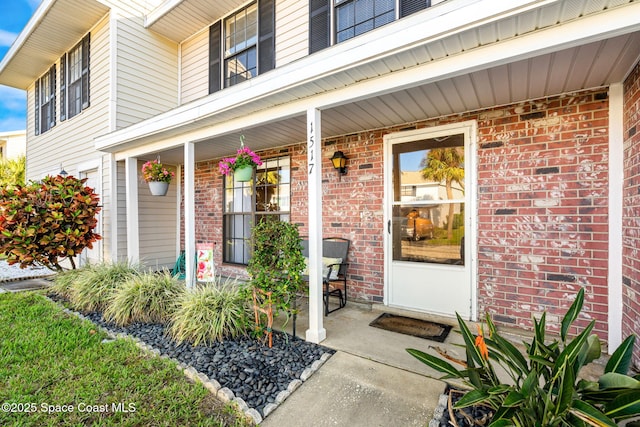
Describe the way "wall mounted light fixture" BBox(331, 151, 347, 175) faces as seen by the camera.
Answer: facing the viewer and to the left of the viewer

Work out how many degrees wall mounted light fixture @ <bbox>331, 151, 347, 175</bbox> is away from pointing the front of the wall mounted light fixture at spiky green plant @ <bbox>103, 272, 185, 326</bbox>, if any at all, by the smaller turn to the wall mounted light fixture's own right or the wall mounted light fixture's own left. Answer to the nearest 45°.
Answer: approximately 45° to the wall mounted light fixture's own right

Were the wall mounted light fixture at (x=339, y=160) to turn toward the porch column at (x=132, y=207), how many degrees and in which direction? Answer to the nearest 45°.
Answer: approximately 45° to its right

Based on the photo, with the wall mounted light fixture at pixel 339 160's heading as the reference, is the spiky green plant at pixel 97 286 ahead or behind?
ahead

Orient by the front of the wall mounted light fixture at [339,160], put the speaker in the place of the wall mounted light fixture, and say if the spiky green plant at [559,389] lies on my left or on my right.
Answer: on my left

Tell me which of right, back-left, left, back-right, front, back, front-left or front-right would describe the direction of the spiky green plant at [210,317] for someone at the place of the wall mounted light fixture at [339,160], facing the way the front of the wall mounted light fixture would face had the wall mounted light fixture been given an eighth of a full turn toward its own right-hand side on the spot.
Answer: front-left

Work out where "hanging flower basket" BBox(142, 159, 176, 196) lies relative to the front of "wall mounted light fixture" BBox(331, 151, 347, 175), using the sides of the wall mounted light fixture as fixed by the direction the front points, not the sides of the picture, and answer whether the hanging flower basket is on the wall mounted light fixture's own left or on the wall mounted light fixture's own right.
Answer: on the wall mounted light fixture's own right

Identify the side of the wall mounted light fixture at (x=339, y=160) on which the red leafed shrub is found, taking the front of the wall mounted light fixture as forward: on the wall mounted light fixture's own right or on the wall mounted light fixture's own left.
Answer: on the wall mounted light fixture's own right

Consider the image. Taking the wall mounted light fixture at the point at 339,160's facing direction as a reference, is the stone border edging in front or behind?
in front
